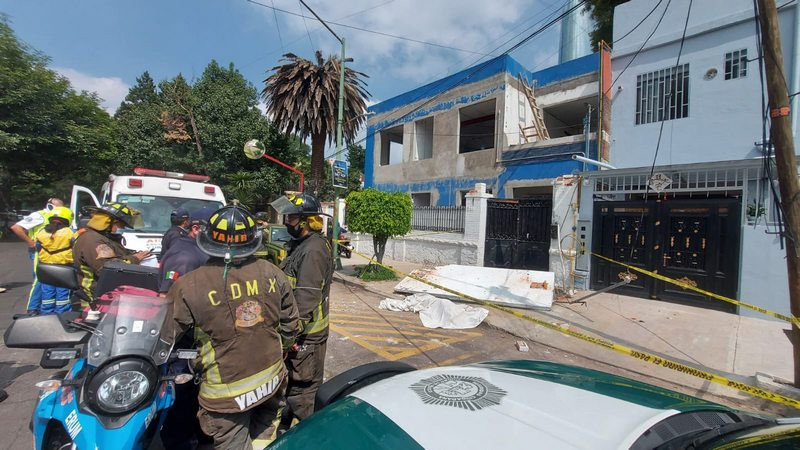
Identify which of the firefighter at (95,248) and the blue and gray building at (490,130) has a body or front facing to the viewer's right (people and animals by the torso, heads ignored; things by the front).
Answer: the firefighter

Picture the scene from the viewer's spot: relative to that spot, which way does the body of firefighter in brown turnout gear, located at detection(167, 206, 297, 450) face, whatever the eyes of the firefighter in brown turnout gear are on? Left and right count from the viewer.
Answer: facing away from the viewer

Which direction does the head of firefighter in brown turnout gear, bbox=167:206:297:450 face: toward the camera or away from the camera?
away from the camera

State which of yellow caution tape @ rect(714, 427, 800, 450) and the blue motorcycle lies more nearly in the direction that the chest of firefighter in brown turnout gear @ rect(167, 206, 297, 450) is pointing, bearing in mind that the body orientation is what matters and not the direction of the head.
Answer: the blue motorcycle

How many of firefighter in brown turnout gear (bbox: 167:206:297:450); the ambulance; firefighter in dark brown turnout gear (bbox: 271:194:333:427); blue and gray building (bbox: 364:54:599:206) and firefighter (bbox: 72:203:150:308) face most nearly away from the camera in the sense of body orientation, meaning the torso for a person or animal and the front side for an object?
1

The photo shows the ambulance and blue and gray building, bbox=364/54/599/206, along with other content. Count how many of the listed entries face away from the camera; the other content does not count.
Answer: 0

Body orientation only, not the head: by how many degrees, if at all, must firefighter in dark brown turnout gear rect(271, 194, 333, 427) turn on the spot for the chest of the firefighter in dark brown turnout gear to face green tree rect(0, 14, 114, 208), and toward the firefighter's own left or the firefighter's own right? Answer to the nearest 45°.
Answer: approximately 45° to the firefighter's own right

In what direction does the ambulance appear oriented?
toward the camera

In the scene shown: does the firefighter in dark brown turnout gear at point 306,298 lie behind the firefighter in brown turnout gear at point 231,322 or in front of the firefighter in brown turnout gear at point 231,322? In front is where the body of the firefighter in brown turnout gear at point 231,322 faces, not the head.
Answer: in front

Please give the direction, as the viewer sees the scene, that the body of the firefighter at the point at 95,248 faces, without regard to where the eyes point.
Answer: to the viewer's right

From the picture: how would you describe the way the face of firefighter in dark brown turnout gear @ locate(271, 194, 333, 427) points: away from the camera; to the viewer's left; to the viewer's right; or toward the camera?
to the viewer's left

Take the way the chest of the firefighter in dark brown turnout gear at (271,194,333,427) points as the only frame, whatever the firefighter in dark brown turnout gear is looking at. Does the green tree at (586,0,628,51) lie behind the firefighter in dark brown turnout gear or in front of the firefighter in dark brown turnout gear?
behind

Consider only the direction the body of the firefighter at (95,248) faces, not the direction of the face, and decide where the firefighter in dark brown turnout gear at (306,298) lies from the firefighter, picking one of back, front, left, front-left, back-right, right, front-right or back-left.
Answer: front-right
